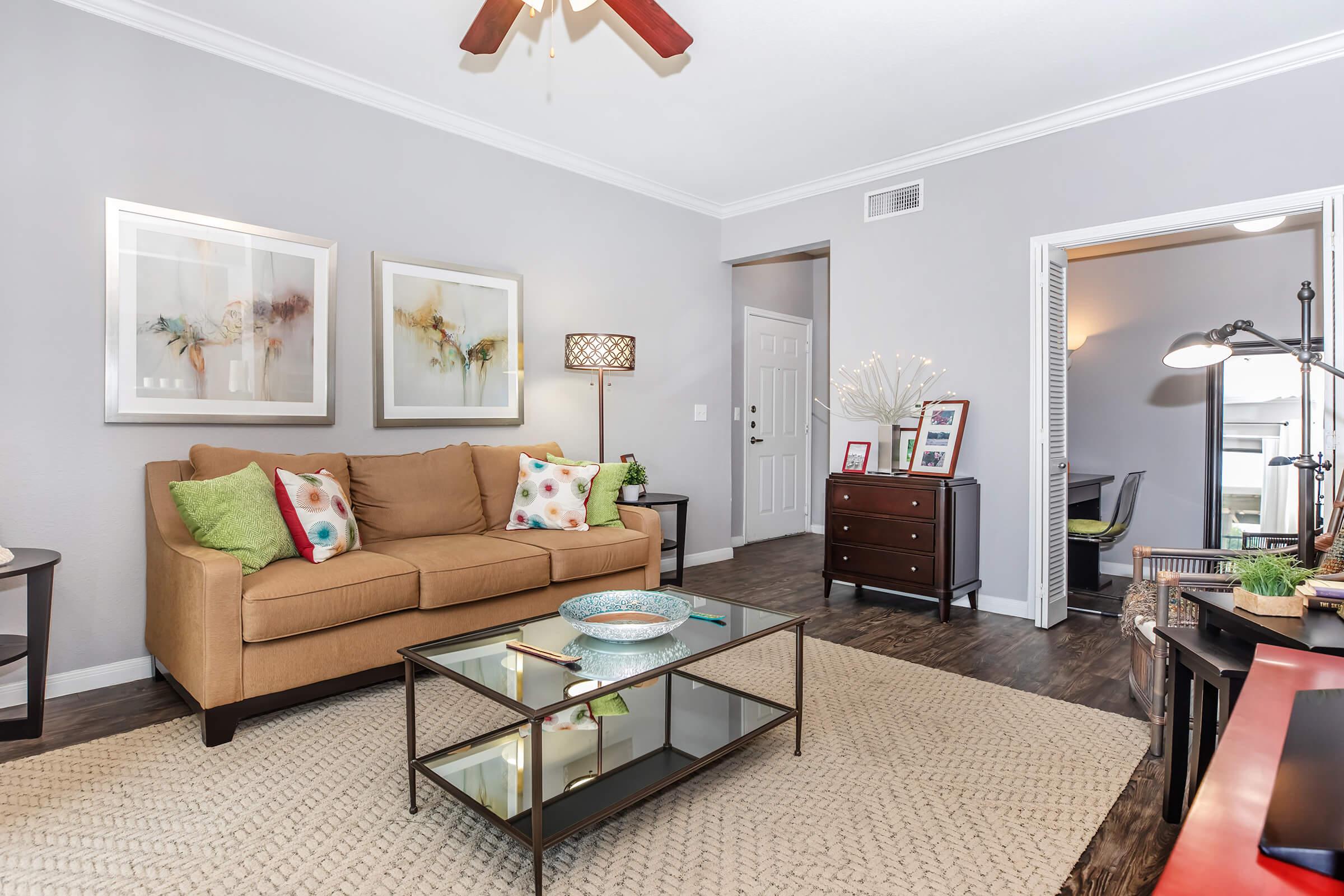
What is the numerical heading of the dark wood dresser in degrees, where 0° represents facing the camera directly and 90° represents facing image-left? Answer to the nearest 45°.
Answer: approximately 45°

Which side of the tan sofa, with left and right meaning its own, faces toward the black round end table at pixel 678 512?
left

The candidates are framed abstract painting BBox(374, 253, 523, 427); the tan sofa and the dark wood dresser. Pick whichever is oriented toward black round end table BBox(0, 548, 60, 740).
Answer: the dark wood dresser

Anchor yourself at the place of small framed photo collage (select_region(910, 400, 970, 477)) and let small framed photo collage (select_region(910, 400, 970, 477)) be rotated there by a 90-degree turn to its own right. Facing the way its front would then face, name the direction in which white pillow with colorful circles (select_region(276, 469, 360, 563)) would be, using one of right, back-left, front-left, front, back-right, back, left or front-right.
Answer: left

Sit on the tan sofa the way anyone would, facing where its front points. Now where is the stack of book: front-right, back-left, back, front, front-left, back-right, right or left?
front

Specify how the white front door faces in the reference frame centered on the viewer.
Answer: facing the viewer and to the right of the viewer

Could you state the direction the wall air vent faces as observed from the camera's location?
facing the viewer and to the left of the viewer

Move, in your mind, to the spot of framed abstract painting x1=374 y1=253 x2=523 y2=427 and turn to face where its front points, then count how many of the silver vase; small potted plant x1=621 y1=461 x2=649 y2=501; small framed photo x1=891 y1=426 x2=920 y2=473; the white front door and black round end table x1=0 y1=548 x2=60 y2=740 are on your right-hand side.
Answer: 1

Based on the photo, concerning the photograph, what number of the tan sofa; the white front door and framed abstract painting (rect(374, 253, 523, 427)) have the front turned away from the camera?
0

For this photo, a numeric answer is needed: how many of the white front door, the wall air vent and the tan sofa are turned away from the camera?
0

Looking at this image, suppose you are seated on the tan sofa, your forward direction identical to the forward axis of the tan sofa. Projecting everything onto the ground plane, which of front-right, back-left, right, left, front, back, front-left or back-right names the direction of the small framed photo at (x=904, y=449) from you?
front-left

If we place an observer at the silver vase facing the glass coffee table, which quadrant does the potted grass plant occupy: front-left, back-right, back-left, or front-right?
front-left

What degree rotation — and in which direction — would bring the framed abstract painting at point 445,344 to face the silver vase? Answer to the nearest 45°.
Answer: approximately 45° to its left

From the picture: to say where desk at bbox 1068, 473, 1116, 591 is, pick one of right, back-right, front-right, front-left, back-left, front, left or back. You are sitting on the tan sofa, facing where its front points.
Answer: front-left

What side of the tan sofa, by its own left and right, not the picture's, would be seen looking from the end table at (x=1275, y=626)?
front

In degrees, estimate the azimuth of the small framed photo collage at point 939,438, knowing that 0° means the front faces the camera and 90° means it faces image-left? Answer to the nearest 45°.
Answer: approximately 45°

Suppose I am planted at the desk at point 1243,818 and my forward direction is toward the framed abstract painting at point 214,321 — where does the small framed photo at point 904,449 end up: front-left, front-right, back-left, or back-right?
front-right

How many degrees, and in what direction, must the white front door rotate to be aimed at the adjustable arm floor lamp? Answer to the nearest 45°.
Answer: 0° — it already faces it

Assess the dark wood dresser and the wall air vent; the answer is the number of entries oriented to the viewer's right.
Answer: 0

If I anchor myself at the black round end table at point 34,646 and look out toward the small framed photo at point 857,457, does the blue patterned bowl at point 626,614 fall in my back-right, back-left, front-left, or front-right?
front-right
